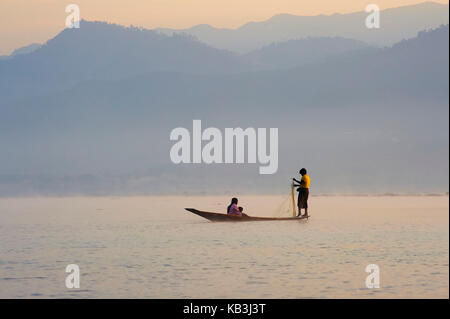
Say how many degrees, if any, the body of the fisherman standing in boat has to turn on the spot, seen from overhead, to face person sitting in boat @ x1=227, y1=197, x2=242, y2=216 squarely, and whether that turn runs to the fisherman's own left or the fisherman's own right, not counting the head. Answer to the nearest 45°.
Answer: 0° — they already face them

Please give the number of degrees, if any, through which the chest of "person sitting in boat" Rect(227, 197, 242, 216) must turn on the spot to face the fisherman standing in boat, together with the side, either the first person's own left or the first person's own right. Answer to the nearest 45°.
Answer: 0° — they already face them

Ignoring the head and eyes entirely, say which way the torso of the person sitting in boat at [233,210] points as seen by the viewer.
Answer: to the viewer's right

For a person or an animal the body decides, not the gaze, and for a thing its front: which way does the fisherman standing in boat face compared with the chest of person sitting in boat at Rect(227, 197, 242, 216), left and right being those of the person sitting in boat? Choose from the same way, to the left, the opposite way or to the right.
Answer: the opposite way

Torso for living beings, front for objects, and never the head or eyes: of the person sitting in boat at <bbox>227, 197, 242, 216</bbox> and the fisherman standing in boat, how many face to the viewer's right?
1

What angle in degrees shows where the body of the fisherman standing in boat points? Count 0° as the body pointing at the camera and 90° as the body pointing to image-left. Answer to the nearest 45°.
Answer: approximately 90°
